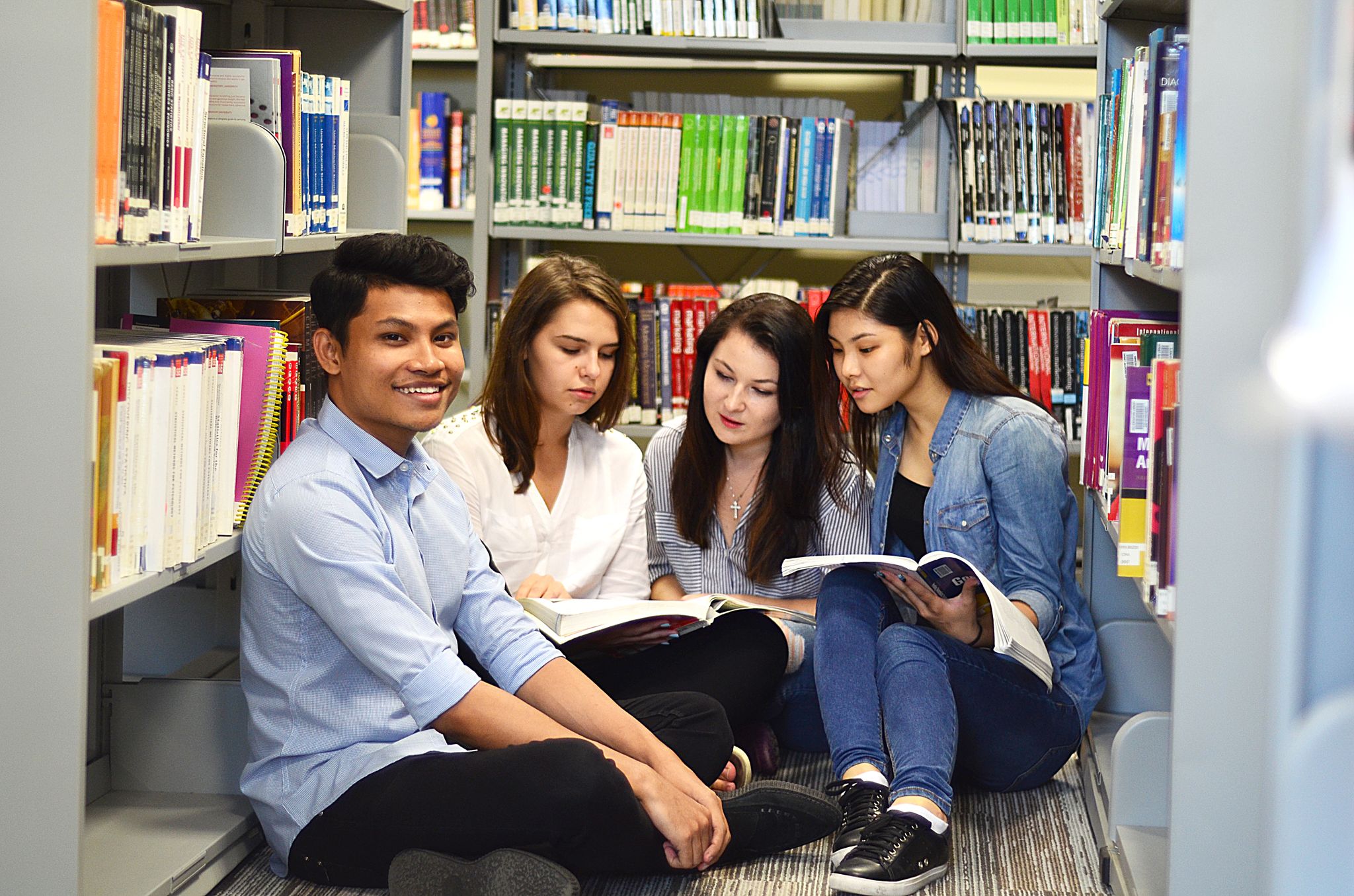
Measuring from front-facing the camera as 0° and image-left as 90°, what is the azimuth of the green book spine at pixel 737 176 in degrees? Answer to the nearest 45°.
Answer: approximately 0°

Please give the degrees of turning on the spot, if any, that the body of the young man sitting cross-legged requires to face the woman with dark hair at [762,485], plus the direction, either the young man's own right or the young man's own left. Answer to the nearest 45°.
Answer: approximately 90° to the young man's own left

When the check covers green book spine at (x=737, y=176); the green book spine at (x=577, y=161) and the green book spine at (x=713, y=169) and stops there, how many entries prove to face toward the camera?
3

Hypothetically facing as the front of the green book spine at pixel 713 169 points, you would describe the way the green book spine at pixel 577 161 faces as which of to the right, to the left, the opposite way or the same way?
the same way

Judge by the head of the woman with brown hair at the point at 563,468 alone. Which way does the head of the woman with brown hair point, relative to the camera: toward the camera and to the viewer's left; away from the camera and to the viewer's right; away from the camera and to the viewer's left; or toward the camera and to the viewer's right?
toward the camera and to the viewer's right

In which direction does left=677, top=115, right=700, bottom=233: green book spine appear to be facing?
toward the camera

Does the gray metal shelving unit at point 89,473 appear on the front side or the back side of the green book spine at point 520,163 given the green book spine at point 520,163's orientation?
on the front side

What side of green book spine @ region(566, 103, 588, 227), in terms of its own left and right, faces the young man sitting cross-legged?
front

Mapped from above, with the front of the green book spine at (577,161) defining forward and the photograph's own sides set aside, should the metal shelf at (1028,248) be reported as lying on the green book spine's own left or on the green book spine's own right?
on the green book spine's own left

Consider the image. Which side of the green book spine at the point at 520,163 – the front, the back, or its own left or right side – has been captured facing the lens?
front

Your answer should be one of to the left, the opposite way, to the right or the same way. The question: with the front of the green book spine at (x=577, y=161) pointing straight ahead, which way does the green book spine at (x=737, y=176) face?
the same way

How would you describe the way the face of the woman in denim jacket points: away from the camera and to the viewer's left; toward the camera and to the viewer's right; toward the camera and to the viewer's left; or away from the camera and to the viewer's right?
toward the camera and to the viewer's left

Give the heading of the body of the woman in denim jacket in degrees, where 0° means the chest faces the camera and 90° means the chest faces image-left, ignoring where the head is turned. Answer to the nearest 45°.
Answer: approximately 45°

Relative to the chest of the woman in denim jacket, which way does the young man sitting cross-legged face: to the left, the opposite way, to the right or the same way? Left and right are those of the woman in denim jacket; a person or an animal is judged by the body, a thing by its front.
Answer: to the left
